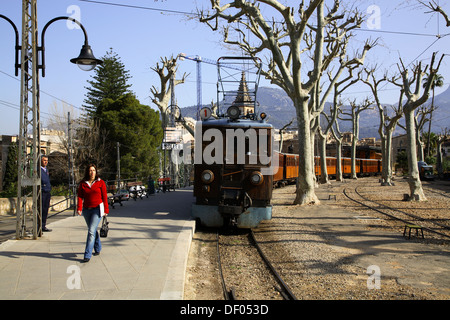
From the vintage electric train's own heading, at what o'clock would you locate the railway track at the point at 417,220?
The railway track is roughly at 8 o'clock from the vintage electric train.

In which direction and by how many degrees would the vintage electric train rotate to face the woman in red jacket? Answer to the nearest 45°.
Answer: approximately 45° to its right

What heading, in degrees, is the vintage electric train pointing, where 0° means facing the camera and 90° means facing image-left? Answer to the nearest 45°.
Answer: approximately 0°

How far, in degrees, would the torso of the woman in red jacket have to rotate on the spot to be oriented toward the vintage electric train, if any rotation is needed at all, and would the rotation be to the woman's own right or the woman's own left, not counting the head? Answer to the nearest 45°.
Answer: approximately 135° to the woman's own left

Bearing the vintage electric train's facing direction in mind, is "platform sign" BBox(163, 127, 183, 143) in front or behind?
behind

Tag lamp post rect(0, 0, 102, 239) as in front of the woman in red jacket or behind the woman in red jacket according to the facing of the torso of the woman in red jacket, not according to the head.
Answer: behind

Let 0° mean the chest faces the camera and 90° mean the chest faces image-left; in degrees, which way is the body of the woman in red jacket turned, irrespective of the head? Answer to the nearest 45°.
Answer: approximately 0°

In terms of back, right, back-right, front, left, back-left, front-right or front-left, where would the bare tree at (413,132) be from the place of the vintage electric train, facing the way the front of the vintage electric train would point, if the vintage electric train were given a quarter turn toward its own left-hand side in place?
front-left

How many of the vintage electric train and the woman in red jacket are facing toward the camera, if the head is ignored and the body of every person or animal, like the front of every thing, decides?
2

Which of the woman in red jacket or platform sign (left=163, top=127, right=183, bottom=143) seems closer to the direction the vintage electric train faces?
the woman in red jacket
